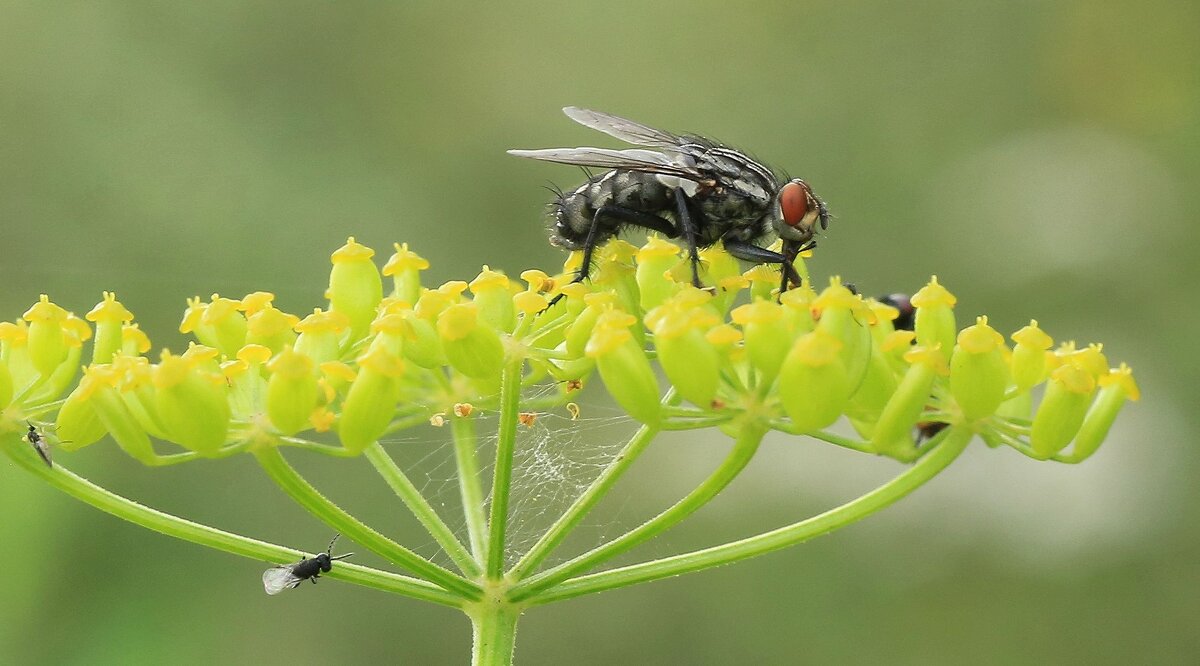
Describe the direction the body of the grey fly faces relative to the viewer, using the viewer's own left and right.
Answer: facing to the right of the viewer

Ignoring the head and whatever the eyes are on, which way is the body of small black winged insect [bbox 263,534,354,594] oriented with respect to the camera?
to the viewer's right

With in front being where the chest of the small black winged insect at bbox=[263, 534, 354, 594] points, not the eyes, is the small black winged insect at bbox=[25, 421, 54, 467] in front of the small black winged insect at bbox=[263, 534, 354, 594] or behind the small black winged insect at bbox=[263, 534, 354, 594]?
behind

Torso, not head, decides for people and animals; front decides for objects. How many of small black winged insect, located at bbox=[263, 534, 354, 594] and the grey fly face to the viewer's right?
2

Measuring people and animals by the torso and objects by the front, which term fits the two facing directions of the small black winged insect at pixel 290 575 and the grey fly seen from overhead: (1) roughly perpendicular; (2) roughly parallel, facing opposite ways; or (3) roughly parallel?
roughly parallel

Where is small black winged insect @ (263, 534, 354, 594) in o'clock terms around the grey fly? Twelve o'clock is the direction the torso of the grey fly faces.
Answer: The small black winged insect is roughly at 5 o'clock from the grey fly.

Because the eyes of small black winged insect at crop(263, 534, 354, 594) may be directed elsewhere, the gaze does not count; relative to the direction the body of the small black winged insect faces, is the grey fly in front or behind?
in front

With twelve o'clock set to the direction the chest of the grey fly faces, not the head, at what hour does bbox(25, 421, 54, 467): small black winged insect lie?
The small black winged insect is roughly at 5 o'clock from the grey fly.
